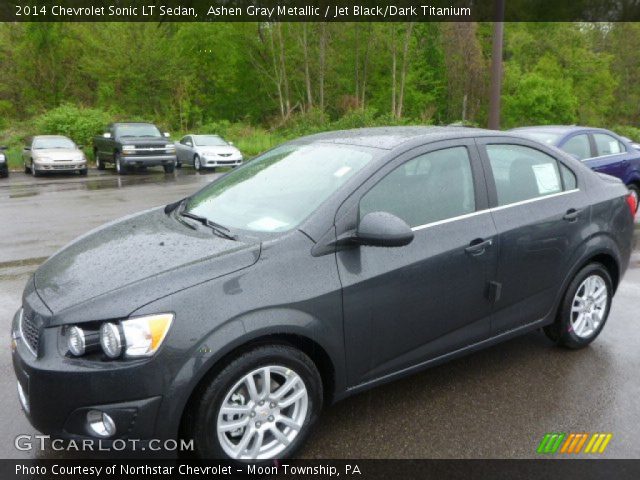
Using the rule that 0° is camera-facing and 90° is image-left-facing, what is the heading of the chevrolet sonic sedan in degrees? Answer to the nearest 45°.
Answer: approximately 45°

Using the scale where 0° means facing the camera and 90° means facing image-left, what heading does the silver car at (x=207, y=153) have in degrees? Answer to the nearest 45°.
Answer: approximately 315°

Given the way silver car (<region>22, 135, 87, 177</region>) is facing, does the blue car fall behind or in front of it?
in front

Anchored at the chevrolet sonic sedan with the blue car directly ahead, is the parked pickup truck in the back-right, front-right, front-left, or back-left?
front-left

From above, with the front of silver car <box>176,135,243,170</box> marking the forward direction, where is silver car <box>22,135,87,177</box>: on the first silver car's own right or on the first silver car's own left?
on the first silver car's own right

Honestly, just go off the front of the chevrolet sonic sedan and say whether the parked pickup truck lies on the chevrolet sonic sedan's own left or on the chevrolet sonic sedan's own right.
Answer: on the chevrolet sonic sedan's own right

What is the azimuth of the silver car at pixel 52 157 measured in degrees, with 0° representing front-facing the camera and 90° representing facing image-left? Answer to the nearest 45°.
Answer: approximately 315°

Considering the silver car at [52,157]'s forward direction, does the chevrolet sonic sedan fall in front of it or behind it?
in front

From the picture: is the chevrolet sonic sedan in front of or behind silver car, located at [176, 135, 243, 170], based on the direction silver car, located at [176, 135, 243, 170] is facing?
in front

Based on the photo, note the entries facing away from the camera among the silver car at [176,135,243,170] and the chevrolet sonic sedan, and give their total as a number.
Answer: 0

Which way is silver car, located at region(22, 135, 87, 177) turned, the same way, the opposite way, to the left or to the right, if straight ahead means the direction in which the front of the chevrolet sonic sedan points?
to the left

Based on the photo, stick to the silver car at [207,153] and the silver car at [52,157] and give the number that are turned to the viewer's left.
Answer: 0

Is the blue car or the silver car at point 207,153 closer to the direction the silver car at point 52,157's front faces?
the blue car
